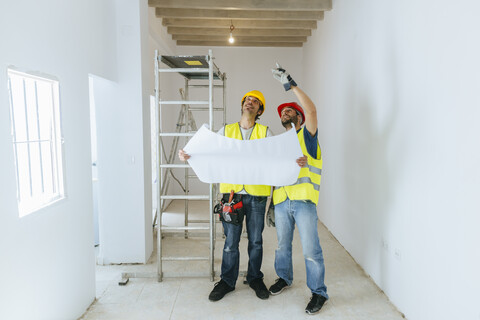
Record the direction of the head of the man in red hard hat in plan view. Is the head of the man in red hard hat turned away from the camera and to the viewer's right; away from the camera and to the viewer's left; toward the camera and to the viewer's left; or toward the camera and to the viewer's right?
toward the camera and to the viewer's left

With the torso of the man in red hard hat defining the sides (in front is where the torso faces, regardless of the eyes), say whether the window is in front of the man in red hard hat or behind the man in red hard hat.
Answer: in front

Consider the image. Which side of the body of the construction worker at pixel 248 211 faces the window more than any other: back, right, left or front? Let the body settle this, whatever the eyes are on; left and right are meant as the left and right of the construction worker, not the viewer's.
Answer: right

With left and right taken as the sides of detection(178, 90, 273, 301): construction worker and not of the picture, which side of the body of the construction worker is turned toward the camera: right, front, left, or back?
front

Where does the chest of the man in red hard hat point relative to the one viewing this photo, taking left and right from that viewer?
facing the viewer and to the left of the viewer
